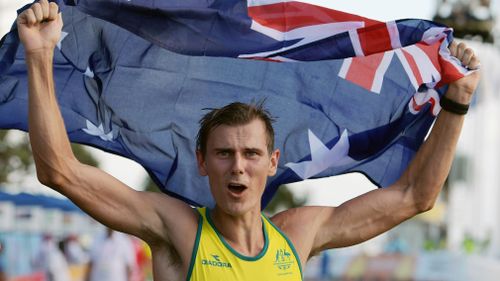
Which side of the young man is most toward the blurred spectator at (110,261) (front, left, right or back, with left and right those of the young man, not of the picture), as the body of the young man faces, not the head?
back

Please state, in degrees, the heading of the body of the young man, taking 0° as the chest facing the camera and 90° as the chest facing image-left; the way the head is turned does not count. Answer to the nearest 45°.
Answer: approximately 0°

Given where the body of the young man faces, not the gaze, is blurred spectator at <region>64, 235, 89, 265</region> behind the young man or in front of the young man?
behind

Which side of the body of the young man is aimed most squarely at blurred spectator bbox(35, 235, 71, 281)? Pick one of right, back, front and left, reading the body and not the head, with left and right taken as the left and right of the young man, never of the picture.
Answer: back
